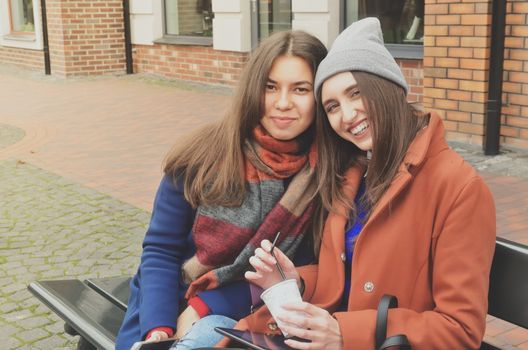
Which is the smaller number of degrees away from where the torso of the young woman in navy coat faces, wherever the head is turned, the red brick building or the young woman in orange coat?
the young woman in orange coat

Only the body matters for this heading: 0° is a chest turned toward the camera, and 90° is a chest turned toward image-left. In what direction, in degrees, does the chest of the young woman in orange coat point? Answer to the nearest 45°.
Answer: approximately 45°

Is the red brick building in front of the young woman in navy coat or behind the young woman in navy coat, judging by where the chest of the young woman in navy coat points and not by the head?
behind

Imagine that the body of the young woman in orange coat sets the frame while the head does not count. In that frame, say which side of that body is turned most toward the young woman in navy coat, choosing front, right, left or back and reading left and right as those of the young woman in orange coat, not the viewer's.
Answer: right

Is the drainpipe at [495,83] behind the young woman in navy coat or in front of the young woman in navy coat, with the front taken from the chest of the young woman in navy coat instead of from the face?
behind

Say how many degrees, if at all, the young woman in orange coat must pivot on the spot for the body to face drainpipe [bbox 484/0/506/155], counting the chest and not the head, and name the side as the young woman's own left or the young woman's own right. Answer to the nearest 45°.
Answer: approximately 135° to the young woman's own right

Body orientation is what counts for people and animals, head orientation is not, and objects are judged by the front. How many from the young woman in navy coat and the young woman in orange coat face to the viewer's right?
0

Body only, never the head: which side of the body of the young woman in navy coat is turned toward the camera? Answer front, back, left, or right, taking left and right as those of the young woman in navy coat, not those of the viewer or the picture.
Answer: front
